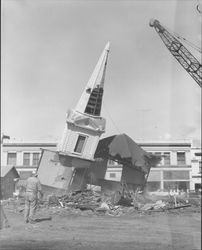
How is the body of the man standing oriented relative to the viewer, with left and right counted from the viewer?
facing away from the viewer and to the right of the viewer
